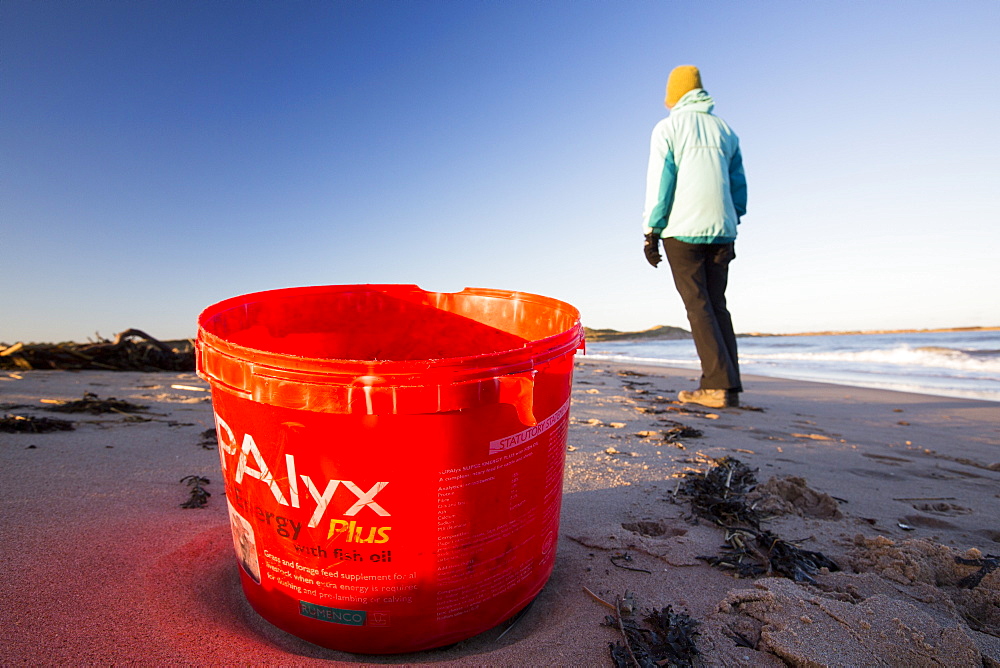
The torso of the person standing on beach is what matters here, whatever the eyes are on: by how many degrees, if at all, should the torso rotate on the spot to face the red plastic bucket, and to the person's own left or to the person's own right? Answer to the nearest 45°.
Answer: approximately 135° to the person's own left

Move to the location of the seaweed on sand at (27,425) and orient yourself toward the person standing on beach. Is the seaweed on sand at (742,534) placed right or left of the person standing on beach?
right

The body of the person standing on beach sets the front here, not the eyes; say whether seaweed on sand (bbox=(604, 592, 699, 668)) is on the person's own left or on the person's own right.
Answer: on the person's own left

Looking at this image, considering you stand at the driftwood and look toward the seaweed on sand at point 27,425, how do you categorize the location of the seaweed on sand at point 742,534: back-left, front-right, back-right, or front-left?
front-left

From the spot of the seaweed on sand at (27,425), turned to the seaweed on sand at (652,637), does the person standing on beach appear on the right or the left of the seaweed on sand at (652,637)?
left

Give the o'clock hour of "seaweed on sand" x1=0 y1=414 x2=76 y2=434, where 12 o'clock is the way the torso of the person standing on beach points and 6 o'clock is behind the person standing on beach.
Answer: The seaweed on sand is roughly at 9 o'clock from the person standing on beach.

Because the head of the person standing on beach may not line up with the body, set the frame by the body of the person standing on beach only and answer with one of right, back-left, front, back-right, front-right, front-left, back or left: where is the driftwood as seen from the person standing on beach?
front-left

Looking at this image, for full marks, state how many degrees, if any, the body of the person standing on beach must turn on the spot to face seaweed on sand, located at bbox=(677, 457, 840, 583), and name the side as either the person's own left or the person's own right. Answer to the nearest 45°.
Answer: approximately 135° to the person's own left
